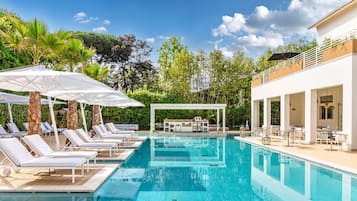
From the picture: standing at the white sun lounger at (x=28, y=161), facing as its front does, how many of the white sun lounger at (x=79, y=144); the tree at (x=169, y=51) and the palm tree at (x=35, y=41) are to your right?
0

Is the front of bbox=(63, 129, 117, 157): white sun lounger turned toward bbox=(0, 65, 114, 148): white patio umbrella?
no

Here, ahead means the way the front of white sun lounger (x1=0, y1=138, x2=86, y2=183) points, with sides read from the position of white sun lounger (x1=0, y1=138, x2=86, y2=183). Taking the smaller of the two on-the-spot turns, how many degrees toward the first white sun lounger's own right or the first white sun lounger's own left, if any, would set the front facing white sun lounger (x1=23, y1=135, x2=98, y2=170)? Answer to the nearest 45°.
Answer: approximately 90° to the first white sun lounger's own left

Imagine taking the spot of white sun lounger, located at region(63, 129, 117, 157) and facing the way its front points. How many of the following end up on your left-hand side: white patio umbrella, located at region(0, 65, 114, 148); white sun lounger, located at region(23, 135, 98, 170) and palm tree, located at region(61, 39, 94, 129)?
1

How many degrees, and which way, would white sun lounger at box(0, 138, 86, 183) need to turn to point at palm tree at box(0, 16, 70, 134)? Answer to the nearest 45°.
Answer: approximately 90° to its left

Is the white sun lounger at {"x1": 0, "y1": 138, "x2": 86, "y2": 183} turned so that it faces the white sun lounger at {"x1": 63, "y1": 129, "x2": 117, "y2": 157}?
no

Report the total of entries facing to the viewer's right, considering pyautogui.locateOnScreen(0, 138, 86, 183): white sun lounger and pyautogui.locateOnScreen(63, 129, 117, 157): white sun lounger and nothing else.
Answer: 2

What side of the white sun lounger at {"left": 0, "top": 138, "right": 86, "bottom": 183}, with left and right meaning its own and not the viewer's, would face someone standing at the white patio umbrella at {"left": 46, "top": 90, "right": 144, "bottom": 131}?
left

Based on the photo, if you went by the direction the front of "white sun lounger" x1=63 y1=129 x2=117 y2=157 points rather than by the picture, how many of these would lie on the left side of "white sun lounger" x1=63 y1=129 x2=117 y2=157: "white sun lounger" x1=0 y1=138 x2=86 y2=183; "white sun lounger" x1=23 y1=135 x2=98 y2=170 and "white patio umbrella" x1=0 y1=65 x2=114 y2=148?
0

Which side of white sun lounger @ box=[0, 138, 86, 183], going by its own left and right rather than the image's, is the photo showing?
right

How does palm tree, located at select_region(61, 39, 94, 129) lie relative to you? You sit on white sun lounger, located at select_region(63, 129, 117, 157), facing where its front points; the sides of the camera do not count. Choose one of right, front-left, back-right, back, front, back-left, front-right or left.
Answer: left

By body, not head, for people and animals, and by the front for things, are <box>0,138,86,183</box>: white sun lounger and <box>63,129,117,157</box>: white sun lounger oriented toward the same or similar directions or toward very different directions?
same or similar directions

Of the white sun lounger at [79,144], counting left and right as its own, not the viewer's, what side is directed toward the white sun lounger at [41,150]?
right

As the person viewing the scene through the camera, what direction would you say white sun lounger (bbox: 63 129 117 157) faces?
facing to the right of the viewer
